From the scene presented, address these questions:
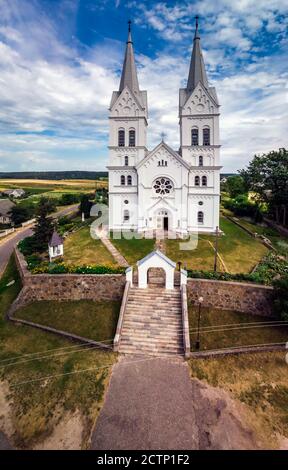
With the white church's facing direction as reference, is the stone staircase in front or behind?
in front

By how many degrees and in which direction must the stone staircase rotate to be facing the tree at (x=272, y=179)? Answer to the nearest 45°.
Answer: approximately 135° to its left

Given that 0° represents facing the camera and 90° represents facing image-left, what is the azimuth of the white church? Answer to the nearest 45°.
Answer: approximately 0°

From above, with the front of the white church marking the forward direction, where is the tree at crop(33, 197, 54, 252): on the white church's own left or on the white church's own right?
on the white church's own right

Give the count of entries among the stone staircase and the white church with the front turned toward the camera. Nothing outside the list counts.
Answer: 2

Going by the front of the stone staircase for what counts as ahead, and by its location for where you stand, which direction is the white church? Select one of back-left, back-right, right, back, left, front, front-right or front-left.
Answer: back

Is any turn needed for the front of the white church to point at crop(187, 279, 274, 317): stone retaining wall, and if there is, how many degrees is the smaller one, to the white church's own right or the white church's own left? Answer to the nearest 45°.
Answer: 0° — it already faces it

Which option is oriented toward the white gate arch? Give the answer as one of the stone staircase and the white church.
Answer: the white church

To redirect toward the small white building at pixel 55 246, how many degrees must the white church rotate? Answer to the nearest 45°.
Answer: approximately 45° to its right

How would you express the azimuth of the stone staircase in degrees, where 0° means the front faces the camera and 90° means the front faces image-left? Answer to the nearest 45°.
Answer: approximately 0°
